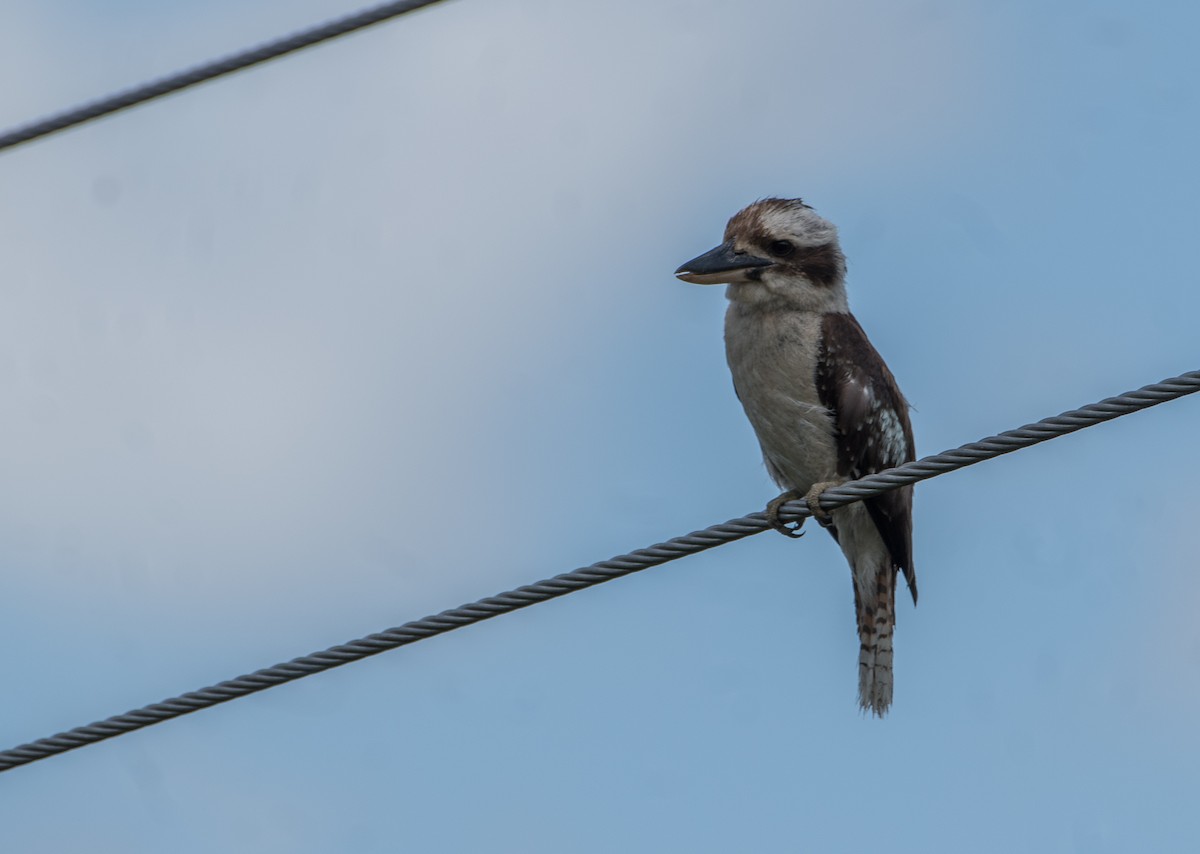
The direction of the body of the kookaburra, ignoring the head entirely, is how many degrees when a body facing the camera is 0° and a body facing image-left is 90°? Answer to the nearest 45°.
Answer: approximately 45°

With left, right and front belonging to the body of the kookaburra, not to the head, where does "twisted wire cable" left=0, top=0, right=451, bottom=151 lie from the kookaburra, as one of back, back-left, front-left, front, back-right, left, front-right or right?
front
